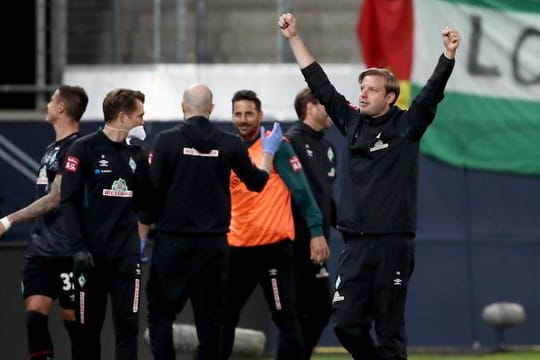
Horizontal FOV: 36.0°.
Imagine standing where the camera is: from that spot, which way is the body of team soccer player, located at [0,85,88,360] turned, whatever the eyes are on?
to the viewer's left

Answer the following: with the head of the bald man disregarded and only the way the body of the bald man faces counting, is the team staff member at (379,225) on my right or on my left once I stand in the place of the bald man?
on my right

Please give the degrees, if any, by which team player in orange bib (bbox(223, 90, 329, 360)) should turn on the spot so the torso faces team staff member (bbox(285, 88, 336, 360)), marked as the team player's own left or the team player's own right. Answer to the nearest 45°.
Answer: approximately 180°

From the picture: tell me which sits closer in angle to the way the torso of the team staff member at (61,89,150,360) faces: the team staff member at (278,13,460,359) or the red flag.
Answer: the team staff member

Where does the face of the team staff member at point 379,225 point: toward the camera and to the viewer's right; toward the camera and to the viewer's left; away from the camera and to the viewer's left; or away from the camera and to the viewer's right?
toward the camera and to the viewer's left

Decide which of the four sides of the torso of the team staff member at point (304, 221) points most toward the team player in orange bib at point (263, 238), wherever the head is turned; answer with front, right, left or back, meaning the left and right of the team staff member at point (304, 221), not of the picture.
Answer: right

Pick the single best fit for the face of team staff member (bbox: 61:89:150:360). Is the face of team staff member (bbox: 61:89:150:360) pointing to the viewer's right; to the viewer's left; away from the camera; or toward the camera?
to the viewer's right

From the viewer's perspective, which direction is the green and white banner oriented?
toward the camera

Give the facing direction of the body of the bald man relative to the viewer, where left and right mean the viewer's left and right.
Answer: facing away from the viewer

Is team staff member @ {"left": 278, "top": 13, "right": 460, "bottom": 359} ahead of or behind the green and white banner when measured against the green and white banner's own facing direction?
ahead

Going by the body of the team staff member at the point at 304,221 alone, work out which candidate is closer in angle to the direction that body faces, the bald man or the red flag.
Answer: the bald man

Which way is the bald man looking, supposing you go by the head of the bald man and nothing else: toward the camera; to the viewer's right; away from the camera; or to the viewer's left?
away from the camera
